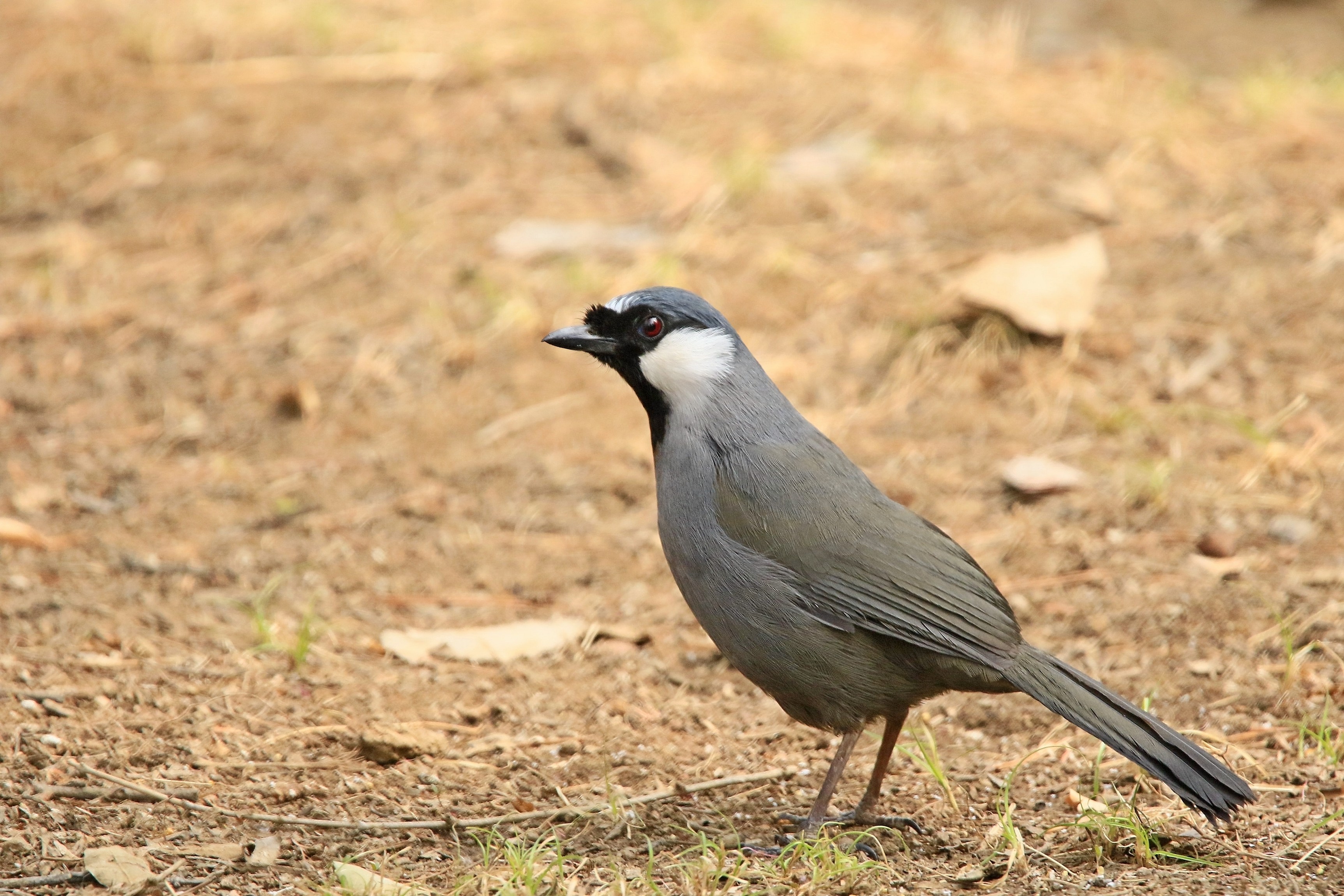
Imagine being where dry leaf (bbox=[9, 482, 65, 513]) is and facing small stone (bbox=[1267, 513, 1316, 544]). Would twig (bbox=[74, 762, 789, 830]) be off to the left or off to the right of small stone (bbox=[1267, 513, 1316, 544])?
right

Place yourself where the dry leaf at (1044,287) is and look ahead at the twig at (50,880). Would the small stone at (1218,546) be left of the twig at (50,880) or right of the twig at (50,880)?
left

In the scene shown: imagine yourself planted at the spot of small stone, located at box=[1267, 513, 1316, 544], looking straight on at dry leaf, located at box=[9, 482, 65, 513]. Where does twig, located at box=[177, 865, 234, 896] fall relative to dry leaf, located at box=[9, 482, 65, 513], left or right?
left

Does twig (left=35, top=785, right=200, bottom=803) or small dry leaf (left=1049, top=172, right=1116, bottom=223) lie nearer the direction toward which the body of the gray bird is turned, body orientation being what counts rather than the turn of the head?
the twig

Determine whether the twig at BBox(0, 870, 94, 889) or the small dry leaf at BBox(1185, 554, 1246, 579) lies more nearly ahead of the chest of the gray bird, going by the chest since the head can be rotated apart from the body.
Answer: the twig

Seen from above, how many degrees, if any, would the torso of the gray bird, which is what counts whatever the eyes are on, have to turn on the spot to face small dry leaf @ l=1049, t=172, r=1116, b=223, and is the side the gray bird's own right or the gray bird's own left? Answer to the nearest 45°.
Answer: approximately 90° to the gray bird's own right

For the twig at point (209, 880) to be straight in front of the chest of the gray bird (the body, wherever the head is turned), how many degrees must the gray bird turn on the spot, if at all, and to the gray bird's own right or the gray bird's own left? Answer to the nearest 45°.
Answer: approximately 45° to the gray bird's own left

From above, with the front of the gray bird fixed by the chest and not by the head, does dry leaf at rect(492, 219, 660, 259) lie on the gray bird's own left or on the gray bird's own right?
on the gray bird's own right

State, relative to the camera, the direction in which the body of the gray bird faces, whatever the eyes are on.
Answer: to the viewer's left

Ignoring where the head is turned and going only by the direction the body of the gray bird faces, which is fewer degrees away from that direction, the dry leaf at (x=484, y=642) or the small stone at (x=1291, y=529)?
the dry leaf

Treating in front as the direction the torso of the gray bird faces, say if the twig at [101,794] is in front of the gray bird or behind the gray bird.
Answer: in front

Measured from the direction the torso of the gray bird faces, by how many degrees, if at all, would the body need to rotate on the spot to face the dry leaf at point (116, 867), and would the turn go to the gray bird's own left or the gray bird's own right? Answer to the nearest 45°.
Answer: approximately 45° to the gray bird's own left

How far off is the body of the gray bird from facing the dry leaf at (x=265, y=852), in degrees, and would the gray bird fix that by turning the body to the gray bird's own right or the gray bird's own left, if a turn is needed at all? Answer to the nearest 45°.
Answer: approximately 45° to the gray bird's own left

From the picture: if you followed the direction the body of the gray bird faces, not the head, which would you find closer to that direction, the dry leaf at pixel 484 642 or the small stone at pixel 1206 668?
the dry leaf
